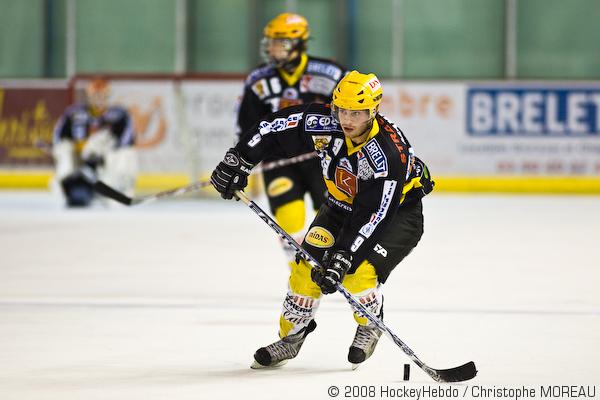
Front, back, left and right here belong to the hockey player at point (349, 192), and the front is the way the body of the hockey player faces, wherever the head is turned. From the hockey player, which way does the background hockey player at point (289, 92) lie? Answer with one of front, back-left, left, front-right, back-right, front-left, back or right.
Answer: back-right

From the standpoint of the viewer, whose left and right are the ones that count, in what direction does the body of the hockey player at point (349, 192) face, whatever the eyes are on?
facing the viewer and to the left of the viewer

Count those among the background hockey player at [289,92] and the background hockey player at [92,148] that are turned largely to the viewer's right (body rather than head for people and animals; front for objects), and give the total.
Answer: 0

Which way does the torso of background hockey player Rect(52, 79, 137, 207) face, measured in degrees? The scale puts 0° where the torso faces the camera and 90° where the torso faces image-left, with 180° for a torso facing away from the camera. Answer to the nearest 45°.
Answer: approximately 0°

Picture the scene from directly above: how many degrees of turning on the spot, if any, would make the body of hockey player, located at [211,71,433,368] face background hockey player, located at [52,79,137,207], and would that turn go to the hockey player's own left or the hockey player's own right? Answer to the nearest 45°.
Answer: approximately 135° to the hockey player's own right

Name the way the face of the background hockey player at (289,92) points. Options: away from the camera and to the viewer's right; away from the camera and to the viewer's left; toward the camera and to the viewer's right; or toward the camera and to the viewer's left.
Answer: toward the camera and to the viewer's left

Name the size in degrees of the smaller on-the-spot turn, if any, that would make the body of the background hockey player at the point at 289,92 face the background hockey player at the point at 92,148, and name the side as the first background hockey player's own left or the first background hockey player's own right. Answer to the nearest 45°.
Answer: approximately 135° to the first background hockey player's own right

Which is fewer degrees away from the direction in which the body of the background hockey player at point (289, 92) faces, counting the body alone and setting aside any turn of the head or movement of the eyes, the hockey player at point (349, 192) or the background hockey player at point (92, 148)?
the hockey player

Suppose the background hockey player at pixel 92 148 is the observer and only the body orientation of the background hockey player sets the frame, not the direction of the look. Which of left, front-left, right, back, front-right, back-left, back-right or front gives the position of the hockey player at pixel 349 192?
front

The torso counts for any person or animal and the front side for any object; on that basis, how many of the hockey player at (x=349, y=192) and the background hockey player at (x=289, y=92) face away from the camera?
0

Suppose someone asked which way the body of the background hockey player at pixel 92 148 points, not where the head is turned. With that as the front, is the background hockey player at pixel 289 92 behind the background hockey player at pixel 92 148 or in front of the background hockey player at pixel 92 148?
in front

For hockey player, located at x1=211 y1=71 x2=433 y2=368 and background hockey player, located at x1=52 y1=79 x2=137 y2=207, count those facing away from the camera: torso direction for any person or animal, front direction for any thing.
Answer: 0
